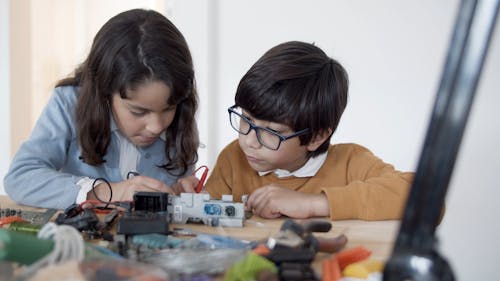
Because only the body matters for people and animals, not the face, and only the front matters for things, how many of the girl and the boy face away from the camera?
0

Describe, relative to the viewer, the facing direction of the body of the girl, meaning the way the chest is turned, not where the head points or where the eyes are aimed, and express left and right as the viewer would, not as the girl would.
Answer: facing the viewer and to the right of the viewer

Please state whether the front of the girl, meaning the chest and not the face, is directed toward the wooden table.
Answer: yes

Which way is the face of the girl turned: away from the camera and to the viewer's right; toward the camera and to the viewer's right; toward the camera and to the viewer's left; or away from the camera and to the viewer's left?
toward the camera and to the viewer's right

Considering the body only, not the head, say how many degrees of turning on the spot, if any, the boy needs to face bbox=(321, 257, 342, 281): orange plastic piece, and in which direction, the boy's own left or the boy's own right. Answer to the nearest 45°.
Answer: approximately 45° to the boy's own left

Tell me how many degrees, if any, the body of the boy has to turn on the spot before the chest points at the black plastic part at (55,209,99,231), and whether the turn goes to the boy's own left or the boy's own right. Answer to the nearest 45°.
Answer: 0° — they already face it

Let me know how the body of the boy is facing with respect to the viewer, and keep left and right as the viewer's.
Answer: facing the viewer and to the left of the viewer
